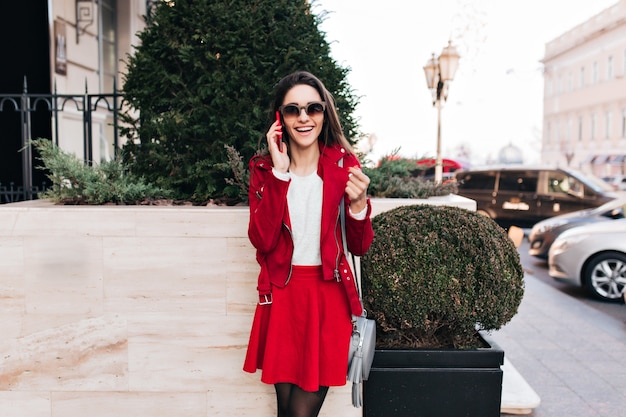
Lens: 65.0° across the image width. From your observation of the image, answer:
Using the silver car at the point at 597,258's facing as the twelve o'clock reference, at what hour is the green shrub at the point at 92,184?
The green shrub is roughly at 10 o'clock from the silver car.

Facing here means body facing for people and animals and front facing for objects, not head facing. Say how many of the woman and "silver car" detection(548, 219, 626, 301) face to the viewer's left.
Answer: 1

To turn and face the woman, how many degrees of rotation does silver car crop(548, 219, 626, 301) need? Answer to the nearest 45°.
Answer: approximately 90° to its left

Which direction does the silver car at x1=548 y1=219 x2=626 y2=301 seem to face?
to the viewer's left

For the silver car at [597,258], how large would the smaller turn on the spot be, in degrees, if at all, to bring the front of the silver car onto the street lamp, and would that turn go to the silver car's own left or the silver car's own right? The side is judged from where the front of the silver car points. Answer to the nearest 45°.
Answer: approximately 45° to the silver car's own right

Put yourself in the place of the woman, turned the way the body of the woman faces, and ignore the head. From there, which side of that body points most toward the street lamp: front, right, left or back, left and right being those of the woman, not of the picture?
back

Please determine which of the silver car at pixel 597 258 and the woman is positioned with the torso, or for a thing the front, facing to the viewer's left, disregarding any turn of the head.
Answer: the silver car

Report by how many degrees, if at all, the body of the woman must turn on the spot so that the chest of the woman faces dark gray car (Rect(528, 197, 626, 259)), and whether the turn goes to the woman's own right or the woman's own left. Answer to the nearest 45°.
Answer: approximately 135° to the woman's own left

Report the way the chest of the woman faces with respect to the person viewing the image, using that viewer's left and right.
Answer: facing the viewer

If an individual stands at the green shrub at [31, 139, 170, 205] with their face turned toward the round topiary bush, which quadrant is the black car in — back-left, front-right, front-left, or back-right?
front-left

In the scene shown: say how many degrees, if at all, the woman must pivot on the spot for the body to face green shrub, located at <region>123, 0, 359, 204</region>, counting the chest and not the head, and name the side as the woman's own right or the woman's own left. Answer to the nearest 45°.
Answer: approximately 135° to the woman's own right

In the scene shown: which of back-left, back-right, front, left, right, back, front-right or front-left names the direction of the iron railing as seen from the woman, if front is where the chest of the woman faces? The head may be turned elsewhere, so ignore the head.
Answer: back-right
